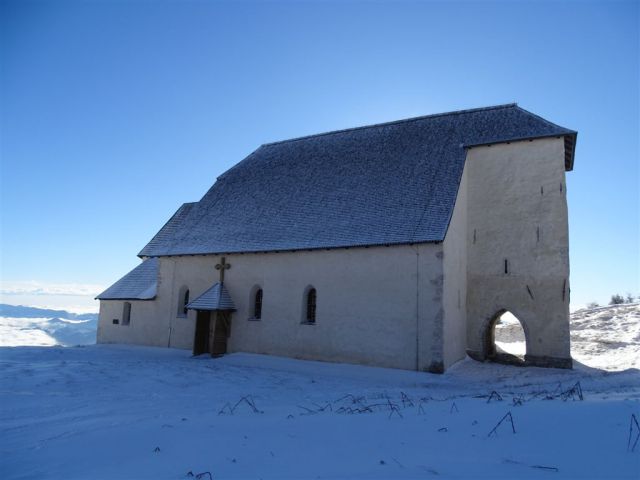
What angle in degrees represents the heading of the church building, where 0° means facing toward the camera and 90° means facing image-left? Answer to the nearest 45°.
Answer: approximately 315°
